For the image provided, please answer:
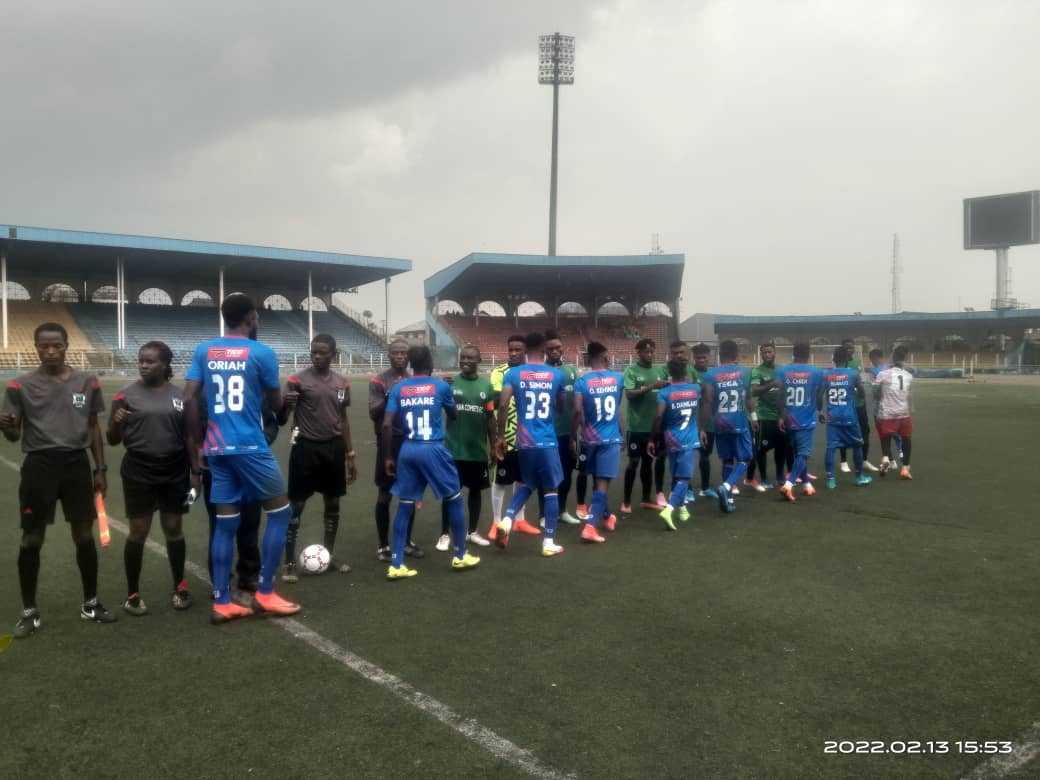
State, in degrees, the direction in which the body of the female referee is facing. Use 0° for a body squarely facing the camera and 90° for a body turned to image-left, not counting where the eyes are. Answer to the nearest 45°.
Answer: approximately 0°

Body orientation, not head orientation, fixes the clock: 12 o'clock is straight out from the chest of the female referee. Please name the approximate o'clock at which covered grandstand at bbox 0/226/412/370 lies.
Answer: The covered grandstand is roughly at 6 o'clock from the female referee.

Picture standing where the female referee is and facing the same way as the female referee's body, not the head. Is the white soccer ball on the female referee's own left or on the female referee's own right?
on the female referee's own left

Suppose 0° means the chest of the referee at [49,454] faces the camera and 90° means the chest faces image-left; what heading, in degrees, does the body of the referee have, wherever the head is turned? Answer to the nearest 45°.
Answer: approximately 0°

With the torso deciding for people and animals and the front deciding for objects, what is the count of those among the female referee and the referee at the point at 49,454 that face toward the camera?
2

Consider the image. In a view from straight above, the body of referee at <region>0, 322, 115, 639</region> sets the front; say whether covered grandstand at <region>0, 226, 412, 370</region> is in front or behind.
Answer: behind
